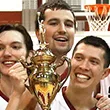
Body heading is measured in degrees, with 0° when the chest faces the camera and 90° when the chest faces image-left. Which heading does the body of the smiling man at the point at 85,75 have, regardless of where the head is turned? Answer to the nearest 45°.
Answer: approximately 45°

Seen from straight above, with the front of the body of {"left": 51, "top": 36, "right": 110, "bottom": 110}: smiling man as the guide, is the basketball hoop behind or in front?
behind
